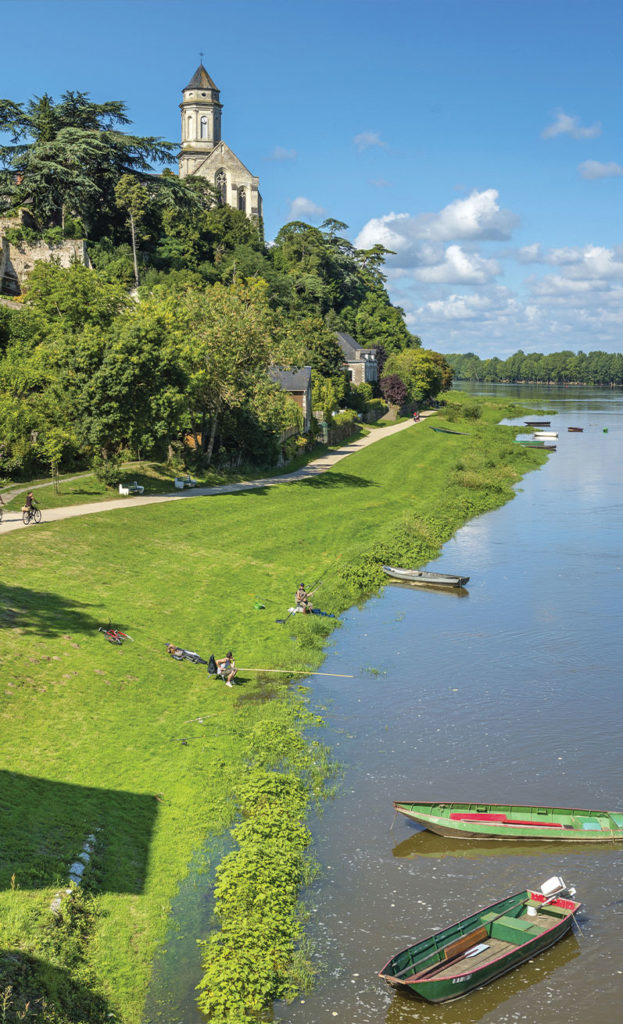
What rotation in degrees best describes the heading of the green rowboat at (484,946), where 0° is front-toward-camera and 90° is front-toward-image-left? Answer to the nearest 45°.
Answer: approximately 45°

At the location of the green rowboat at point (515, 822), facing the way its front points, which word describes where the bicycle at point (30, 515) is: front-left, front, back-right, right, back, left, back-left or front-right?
front-right

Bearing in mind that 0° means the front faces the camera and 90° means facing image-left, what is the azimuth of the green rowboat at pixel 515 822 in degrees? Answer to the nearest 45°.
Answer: approximately 90°

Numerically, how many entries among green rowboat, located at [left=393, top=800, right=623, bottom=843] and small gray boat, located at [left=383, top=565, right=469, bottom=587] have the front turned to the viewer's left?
2

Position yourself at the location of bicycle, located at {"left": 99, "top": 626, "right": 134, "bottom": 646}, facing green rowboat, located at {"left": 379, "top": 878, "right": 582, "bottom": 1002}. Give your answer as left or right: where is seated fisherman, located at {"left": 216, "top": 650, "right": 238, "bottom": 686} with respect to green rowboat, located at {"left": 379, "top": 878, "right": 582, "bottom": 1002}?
left

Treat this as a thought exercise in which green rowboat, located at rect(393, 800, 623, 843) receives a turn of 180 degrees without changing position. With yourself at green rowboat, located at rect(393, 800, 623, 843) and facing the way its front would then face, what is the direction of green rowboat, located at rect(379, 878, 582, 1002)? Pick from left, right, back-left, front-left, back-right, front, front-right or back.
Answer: right

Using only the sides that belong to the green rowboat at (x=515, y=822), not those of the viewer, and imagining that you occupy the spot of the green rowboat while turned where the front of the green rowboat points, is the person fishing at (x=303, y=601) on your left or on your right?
on your right

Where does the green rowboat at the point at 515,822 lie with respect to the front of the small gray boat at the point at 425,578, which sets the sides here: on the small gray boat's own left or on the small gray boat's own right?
on the small gray boat's own left

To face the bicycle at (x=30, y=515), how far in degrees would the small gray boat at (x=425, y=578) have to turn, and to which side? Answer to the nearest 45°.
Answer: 0° — it already faces it

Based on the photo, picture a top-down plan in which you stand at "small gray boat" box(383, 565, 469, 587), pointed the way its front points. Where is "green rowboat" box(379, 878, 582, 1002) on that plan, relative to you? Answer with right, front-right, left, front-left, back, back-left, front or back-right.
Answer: left

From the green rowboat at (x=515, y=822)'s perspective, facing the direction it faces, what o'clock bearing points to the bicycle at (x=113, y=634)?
The bicycle is roughly at 1 o'clock from the green rowboat.

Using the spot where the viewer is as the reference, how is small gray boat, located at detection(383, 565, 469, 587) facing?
facing to the left of the viewer
